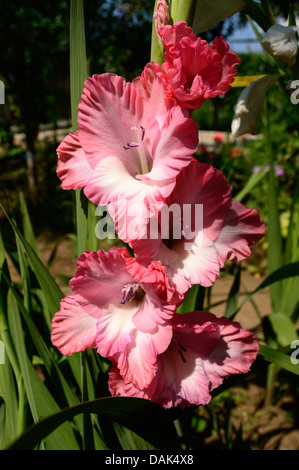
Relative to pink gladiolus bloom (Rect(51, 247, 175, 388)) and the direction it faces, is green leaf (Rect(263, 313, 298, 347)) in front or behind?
behind

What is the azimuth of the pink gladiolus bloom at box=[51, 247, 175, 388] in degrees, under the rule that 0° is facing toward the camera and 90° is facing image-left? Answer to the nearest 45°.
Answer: approximately 45°
